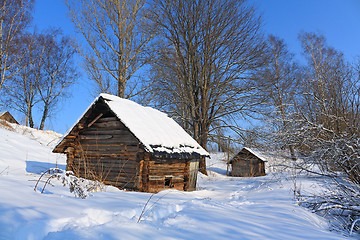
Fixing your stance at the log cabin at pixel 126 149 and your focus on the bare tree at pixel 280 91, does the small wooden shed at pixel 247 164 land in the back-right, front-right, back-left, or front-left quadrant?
front-left

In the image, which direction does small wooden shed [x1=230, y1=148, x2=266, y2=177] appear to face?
toward the camera

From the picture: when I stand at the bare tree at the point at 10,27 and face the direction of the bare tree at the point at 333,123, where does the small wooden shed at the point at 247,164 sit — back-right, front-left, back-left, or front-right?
front-left

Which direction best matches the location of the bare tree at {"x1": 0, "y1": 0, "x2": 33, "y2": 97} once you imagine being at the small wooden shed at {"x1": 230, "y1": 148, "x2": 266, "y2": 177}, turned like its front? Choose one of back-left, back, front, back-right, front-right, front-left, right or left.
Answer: front-right

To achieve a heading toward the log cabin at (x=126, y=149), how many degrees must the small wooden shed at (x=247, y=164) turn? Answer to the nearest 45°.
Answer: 0° — it already faces it
